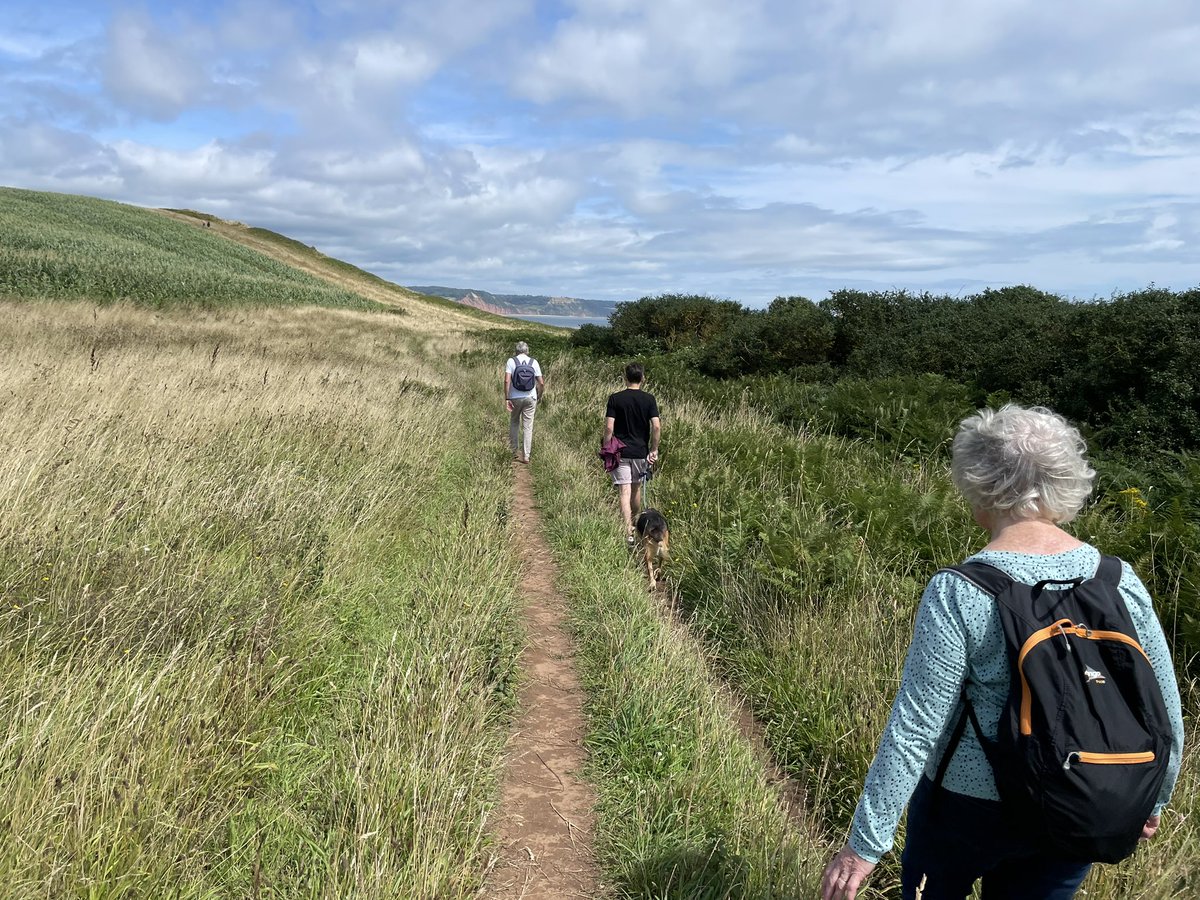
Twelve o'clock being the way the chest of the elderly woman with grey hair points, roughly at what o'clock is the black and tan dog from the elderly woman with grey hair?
The black and tan dog is roughly at 11 o'clock from the elderly woman with grey hair.

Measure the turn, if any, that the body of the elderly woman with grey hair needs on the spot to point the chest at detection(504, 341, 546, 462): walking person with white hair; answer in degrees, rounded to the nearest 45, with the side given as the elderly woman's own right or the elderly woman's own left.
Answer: approximately 45° to the elderly woman's own left

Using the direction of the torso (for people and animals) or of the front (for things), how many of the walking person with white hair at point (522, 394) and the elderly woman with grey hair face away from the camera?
2

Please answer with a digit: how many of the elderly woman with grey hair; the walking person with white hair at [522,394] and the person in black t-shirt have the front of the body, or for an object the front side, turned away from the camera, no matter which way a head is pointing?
3

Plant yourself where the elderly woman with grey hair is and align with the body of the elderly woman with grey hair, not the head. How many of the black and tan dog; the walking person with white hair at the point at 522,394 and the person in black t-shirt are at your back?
0

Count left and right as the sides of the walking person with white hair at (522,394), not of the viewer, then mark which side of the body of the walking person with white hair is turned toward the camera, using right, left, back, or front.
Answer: back

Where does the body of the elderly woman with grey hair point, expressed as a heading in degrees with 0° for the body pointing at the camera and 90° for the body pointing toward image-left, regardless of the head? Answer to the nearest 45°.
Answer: approximately 180°

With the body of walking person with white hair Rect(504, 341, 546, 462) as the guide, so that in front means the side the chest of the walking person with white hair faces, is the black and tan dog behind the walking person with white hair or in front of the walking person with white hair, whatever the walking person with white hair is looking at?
behind

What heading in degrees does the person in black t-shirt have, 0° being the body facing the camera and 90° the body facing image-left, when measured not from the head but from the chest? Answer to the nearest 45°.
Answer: approximately 180°

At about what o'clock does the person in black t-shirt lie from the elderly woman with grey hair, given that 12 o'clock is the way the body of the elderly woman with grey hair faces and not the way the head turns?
The person in black t-shirt is roughly at 11 o'clock from the elderly woman with grey hair.

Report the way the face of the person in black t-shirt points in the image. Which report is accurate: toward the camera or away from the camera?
away from the camera

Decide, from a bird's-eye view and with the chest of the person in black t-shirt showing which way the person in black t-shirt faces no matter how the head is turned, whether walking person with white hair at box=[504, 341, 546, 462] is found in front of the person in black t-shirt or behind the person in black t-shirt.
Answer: in front

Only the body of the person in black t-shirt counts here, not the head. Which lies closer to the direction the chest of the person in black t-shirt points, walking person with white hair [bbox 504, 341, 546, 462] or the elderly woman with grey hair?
the walking person with white hair

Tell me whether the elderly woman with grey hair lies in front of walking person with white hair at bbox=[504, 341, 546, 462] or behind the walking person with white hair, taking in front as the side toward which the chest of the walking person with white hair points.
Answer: behind

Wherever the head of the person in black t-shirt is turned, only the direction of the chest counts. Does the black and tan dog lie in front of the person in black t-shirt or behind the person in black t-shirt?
behind

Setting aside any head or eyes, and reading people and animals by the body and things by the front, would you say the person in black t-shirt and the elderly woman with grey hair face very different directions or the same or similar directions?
same or similar directions

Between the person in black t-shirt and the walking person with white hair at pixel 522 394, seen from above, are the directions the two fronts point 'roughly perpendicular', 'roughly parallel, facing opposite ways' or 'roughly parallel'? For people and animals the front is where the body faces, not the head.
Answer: roughly parallel
